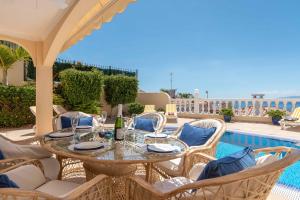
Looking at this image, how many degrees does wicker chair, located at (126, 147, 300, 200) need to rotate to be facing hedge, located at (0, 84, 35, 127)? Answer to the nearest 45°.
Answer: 0° — it already faces it

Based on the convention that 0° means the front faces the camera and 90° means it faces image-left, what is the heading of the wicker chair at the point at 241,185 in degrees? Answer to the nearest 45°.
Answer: approximately 135°

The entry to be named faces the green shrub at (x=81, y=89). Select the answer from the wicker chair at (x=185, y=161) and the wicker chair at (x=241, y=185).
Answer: the wicker chair at (x=241, y=185)

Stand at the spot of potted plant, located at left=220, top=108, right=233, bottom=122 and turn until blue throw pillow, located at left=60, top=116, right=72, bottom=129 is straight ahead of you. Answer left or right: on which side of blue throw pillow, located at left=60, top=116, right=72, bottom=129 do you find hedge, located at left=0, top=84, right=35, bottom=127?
right

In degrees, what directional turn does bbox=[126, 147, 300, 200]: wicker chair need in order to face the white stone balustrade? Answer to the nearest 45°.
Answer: approximately 45° to its right

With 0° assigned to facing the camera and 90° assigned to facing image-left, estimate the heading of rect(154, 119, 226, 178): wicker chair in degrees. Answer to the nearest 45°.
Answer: approximately 45°

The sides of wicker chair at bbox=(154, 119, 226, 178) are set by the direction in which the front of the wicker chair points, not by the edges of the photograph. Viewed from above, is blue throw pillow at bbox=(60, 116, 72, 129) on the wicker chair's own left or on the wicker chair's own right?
on the wicker chair's own right

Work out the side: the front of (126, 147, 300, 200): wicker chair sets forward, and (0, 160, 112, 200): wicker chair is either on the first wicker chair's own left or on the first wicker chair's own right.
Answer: on the first wicker chair's own left

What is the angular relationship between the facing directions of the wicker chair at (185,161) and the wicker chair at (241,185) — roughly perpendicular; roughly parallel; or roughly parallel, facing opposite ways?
roughly perpendicular

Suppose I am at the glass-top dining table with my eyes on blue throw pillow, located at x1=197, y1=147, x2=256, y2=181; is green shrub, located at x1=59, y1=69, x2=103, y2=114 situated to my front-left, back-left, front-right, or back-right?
back-left

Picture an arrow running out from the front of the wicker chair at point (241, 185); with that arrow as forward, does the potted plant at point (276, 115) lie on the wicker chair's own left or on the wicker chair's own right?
on the wicker chair's own right
